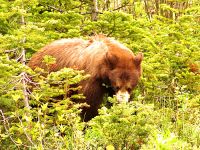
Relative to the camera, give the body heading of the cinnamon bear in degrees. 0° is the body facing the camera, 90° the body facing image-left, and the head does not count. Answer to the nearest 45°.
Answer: approximately 315°
